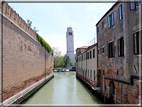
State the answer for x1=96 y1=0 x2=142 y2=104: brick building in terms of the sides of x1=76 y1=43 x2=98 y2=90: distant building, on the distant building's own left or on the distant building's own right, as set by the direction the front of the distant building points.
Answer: on the distant building's own left
